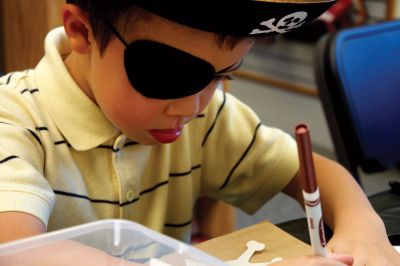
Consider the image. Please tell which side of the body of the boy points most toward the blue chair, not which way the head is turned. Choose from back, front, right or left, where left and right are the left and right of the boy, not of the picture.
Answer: left

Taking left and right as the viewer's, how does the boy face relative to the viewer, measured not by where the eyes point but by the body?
facing the viewer and to the right of the viewer

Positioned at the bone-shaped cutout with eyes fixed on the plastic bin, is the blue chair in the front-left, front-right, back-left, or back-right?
back-right

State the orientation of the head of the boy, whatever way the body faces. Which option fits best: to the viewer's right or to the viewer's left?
to the viewer's right
